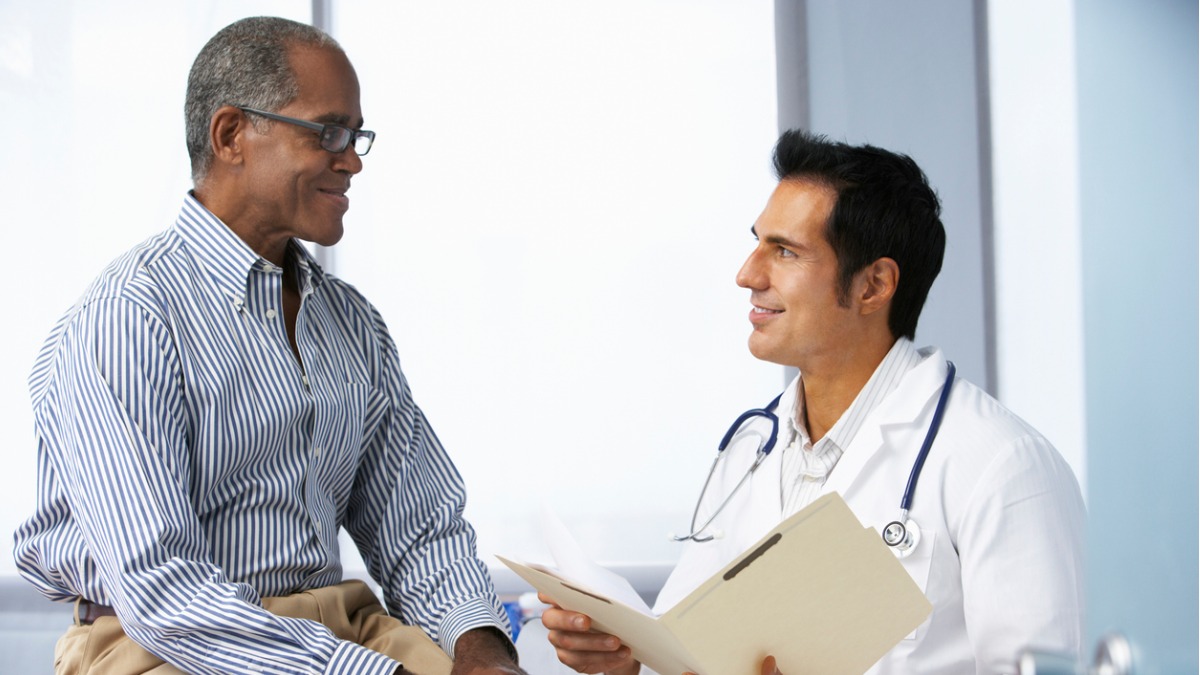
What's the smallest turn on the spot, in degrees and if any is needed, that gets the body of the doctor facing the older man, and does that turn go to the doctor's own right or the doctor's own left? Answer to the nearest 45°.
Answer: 0° — they already face them

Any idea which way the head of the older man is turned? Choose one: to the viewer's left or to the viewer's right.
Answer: to the viewer's right

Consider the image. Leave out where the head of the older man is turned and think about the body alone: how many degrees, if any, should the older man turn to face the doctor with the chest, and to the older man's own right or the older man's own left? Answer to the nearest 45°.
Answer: approximately 45° to the older man's own left

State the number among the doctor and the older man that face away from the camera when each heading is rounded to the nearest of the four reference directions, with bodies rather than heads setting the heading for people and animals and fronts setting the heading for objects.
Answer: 0

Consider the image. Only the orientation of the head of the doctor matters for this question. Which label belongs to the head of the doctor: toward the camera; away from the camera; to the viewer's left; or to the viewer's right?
to the viewer's left

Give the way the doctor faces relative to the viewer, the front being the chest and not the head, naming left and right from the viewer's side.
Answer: facing the viewer and to the left of the viewer
